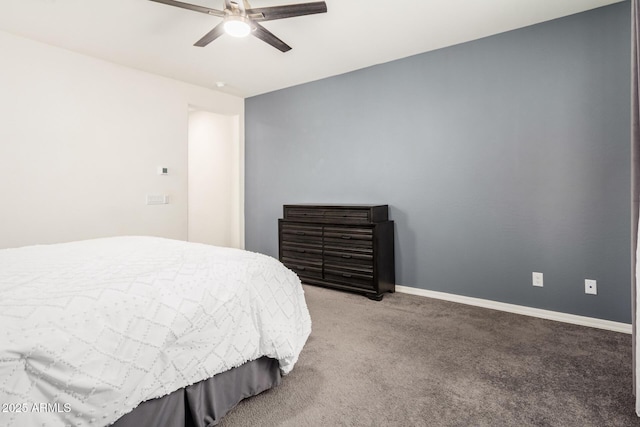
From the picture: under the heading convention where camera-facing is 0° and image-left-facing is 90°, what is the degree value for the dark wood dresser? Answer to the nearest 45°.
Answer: approximately 45°

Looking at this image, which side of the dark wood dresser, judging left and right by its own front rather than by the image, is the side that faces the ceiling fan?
front
